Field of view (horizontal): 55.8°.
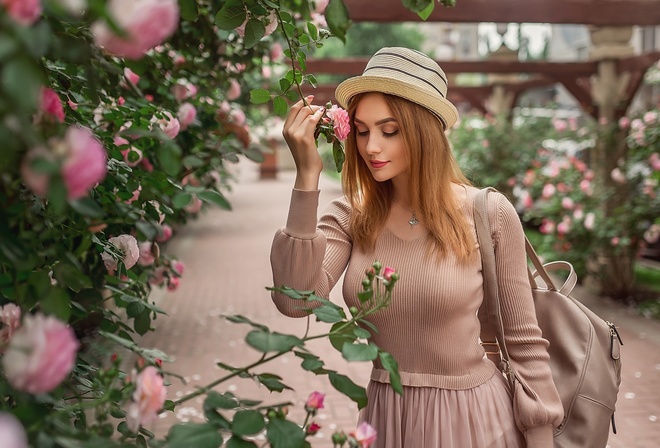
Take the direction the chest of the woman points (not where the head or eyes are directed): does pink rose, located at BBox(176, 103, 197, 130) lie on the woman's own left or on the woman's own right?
on the woman's own right

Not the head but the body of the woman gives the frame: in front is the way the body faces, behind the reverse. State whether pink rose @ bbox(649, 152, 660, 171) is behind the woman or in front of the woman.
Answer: behind

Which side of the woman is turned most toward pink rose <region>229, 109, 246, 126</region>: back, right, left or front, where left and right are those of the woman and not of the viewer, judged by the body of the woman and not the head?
right

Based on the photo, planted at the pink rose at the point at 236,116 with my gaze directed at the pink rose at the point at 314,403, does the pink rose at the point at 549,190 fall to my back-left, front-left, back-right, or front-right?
back-left

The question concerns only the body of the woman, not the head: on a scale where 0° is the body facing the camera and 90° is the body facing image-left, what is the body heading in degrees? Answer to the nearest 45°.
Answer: approximately 45°

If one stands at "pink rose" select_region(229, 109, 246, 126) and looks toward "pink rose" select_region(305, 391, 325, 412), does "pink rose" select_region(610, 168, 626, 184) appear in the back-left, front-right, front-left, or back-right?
back-left

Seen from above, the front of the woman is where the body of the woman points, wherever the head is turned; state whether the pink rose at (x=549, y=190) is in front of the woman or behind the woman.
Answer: behind
